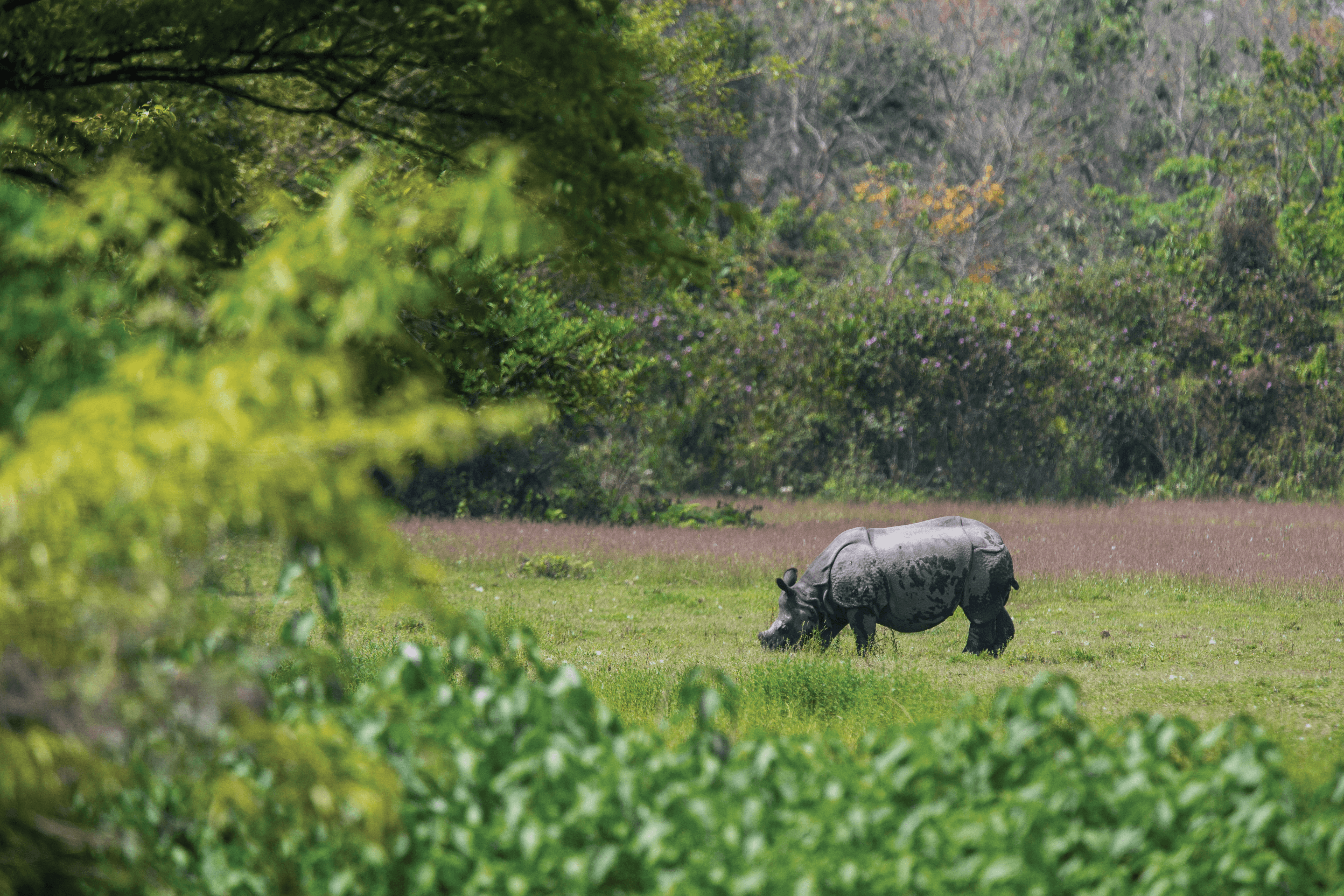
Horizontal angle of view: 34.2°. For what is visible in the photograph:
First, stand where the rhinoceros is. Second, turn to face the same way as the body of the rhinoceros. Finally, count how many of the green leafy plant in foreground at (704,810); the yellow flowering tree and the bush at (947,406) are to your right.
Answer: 2

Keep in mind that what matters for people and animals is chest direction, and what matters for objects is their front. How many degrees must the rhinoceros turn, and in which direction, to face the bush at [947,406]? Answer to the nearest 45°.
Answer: approximately 90° to its right

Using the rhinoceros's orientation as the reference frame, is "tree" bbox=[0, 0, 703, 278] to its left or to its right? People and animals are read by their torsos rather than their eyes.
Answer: on its left

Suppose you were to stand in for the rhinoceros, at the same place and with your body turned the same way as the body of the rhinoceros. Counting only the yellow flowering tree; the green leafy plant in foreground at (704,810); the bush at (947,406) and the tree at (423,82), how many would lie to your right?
2

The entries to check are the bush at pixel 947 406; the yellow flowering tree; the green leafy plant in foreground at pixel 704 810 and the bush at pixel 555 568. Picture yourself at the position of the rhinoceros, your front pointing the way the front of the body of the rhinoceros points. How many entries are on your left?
1

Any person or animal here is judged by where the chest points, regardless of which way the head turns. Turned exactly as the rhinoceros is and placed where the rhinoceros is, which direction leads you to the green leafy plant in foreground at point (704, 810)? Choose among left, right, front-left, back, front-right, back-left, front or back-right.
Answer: left

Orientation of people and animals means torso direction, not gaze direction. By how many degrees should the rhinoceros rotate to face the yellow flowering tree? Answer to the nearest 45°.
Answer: approximately 90° to its right

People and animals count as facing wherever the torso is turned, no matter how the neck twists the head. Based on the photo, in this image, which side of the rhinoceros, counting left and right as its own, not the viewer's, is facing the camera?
left

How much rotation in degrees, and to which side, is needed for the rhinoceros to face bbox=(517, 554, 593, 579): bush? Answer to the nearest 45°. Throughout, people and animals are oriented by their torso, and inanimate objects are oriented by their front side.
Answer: approximately 45° to its right
